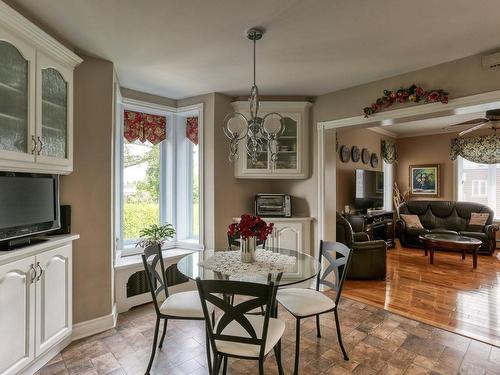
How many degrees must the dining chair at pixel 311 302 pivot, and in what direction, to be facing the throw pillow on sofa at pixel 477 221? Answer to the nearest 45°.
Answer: approximately 180°

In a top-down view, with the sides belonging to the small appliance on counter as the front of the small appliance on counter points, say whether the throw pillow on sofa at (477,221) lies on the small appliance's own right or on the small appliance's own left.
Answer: on the small appliance's own left

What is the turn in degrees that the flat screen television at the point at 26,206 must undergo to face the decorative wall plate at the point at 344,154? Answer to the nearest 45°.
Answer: approximately 45° to its left

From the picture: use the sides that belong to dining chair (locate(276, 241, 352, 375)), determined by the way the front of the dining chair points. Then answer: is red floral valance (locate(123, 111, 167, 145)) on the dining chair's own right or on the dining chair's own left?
on the dining chair's own right

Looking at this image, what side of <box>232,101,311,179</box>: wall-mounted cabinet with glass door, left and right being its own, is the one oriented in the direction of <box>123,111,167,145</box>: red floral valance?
right

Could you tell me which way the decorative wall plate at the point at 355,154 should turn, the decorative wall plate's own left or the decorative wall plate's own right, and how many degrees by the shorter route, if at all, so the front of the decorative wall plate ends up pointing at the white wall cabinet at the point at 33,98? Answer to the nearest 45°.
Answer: approximately 90° to the decorative wall plate's own right

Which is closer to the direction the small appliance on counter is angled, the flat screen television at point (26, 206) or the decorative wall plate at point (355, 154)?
the flat screen television

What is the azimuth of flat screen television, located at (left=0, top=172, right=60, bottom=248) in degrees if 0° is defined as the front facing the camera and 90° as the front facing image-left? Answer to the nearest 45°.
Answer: approximately 315°

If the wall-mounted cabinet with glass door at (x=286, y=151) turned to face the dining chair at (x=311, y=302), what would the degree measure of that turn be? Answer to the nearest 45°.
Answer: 0° — it already faces it

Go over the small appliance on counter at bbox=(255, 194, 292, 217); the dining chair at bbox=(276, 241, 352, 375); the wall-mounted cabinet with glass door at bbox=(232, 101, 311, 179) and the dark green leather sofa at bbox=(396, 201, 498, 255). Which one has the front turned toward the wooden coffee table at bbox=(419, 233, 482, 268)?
the dark green leather sofa

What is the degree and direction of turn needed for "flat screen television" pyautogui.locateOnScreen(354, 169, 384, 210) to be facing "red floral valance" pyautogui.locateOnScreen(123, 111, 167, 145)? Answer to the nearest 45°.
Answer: approximately 90° to its right
